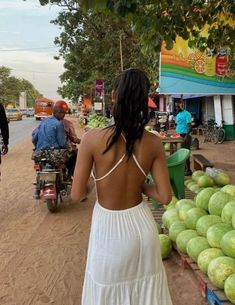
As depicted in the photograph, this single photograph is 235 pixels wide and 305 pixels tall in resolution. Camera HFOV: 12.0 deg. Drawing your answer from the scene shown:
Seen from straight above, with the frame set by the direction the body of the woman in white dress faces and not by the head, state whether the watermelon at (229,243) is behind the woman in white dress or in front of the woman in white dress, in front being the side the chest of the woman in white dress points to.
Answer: in front

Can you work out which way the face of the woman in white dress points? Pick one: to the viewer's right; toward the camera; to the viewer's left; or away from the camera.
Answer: away from the camera

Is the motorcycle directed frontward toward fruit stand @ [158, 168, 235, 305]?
no

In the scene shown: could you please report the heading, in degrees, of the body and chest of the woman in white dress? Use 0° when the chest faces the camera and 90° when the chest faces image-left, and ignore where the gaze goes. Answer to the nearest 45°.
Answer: approximately 180°
